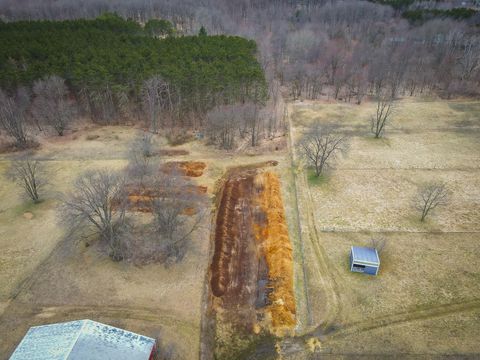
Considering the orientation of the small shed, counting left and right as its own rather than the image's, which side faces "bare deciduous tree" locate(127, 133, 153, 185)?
right

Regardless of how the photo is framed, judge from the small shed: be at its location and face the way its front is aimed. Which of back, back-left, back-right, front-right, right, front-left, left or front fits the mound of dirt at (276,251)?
right

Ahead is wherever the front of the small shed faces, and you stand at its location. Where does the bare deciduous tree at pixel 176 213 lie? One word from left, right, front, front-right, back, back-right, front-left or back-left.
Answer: right

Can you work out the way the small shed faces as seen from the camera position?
facing the viewer

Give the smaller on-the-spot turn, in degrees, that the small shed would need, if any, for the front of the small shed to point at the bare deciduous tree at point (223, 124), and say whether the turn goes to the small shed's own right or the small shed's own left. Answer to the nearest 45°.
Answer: approximately 135° to the small shed's own right

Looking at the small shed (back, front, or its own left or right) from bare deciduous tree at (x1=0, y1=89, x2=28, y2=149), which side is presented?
right

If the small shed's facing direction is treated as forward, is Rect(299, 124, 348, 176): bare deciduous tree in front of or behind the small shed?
behind

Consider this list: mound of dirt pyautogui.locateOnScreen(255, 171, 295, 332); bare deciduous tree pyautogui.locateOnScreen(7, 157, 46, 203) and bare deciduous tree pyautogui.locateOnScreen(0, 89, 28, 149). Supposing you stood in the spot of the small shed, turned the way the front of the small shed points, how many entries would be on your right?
3

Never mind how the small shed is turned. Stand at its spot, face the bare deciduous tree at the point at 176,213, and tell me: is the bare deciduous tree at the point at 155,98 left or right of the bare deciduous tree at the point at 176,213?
right

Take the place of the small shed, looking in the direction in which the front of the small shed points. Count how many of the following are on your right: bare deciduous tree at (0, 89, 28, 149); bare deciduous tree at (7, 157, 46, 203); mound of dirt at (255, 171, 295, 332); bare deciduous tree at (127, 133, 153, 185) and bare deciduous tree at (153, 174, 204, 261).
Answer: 5

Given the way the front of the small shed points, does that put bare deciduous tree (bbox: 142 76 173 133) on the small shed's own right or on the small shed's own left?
on the small shed's own right

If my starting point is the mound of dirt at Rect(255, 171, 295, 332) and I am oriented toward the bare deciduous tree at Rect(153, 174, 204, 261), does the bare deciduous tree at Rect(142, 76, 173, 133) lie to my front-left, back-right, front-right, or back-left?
front-right

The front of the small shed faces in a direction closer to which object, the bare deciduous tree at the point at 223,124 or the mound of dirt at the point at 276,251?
the mound of dirt
